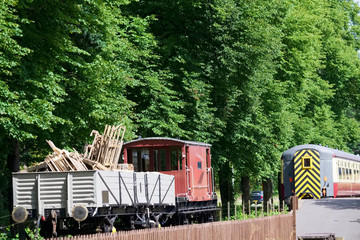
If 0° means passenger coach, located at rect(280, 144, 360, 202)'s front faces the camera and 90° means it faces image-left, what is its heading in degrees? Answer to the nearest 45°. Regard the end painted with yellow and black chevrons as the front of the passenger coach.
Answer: approximately 45°

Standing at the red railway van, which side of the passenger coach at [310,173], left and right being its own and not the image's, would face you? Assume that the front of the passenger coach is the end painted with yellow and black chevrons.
front

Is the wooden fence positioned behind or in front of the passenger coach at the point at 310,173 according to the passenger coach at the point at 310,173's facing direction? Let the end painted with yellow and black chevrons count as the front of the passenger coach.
in front
